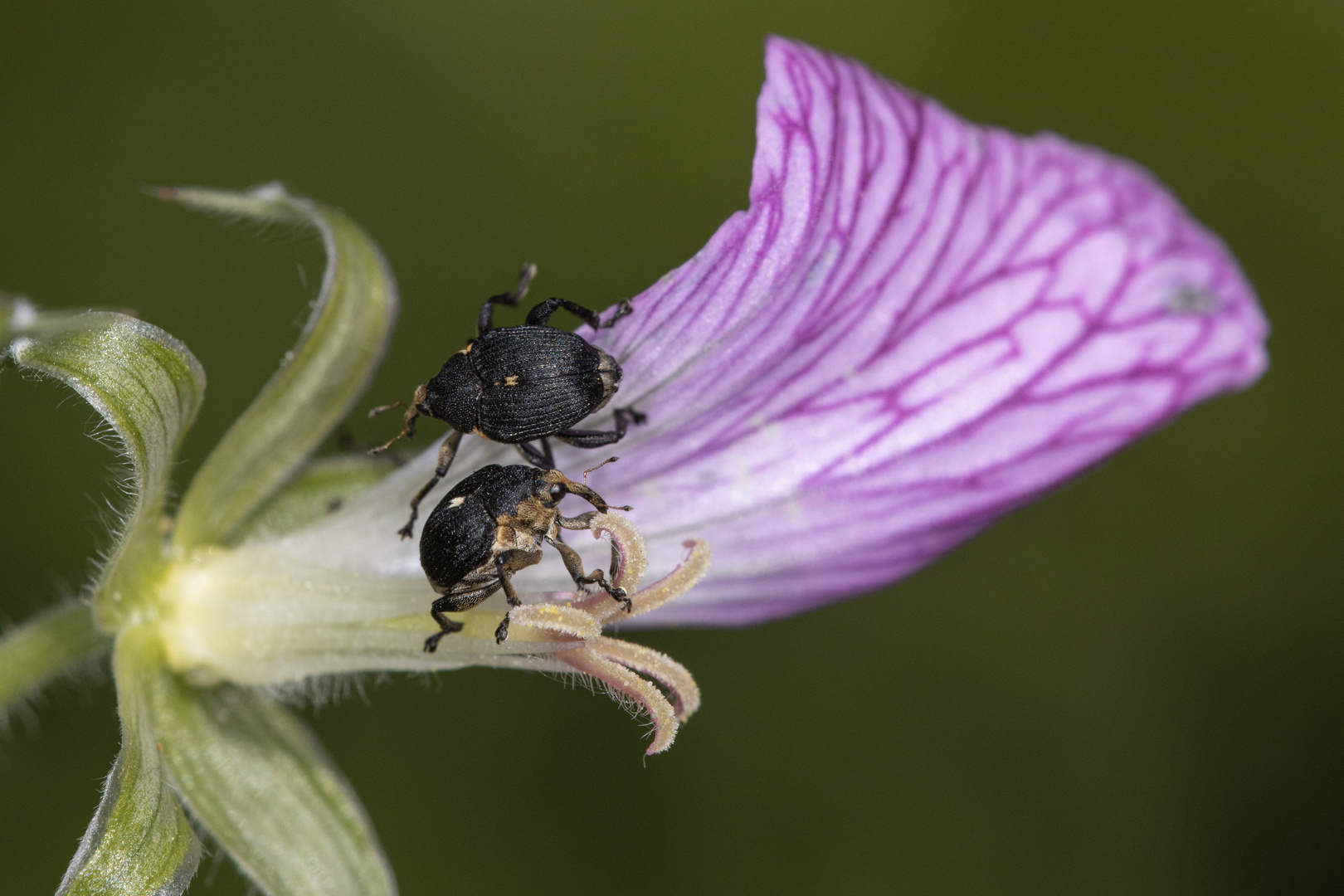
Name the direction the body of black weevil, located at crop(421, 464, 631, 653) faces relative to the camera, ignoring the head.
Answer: to the viewer's right
